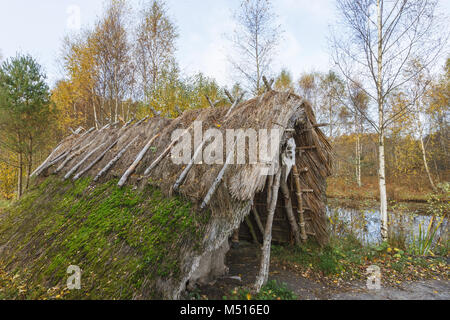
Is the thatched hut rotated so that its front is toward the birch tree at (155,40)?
no

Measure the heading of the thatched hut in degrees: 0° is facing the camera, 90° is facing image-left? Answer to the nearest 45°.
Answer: approximately 315°

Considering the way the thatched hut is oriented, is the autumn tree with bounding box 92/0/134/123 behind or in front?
behind

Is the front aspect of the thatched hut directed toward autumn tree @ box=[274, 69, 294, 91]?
no
